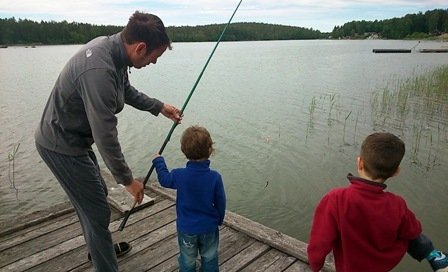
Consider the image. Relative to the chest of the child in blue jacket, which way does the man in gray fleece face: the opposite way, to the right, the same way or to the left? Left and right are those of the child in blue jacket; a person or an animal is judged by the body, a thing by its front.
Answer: to the right

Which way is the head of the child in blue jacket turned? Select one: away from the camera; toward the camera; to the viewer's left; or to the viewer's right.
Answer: away from the camera

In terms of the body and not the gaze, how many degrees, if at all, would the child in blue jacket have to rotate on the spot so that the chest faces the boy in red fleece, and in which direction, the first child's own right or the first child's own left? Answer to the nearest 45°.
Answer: approximately 135° to the first child's own right

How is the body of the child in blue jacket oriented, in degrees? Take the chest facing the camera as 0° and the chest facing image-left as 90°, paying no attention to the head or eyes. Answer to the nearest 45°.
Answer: approximately 180°

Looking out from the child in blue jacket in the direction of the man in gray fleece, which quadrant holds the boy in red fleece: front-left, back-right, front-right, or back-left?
back-left

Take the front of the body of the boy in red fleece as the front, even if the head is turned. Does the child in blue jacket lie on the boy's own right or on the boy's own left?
on the boy's own left

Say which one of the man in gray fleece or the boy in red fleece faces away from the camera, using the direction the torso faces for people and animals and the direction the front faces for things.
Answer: the boy in red fleece

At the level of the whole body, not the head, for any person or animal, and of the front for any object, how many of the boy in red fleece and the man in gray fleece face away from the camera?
1

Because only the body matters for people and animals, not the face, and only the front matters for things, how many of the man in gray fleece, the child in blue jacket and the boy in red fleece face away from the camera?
2

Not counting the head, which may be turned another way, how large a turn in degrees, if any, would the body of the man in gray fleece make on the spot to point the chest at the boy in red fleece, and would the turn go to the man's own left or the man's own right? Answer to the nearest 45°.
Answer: approximately 45° to the man's own right

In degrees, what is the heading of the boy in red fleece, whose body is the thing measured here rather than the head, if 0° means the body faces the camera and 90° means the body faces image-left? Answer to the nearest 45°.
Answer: approximately 180°

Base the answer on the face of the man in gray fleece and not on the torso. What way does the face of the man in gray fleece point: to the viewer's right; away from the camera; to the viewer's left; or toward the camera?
to the viewer's right

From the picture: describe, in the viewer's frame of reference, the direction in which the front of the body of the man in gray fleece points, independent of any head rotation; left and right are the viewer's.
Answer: facing to the right of the viewer
